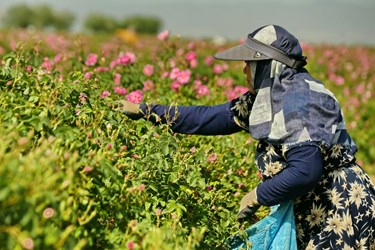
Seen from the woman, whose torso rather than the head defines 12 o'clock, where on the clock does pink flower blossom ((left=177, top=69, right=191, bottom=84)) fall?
The pink flower blossom is roughly at 2 o'clock from the woman.

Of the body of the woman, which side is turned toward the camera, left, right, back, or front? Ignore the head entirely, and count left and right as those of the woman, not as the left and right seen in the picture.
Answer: left

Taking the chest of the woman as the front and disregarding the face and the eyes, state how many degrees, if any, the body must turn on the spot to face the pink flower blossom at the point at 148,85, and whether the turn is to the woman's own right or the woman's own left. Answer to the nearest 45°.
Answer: approximately 45° to the woman's own right

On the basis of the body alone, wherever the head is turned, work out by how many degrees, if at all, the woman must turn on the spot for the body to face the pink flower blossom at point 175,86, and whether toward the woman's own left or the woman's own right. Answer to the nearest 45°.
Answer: approximately 45° to the woman's own right

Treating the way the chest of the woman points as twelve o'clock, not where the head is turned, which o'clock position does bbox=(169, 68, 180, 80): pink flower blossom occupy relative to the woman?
The pink flower blossom is roughly at 2 o'clock from the woman.

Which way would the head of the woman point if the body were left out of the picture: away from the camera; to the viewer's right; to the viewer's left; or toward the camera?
to the viewer's left

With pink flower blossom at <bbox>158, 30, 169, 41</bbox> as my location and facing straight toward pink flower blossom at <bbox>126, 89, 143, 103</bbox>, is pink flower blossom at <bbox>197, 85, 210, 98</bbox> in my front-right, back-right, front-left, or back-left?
front-left

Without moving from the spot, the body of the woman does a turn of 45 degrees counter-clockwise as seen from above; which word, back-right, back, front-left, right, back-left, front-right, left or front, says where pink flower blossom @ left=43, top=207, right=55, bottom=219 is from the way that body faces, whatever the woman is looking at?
front

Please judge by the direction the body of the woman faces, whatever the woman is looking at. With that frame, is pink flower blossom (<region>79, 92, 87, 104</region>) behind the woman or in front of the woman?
in front

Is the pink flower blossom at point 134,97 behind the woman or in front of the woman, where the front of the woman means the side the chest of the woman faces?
in front

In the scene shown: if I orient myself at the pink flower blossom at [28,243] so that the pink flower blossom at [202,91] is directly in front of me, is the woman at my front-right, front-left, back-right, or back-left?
front-right

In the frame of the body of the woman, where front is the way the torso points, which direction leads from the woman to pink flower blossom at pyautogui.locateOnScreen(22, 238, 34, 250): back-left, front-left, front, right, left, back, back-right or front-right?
front-left
